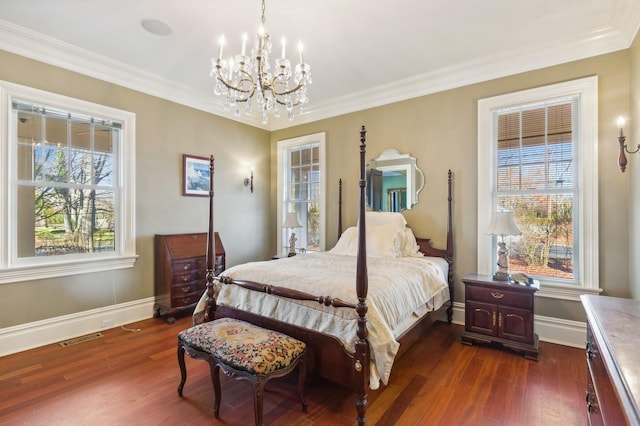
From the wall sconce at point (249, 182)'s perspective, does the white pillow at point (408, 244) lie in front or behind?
in front

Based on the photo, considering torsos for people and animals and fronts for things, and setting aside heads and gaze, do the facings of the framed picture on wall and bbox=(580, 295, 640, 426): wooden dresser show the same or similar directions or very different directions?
very different directions

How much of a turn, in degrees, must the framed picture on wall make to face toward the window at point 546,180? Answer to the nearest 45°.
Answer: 0° — it already faces it

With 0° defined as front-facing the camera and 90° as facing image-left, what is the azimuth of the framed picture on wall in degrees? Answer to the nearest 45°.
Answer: approximately 315°

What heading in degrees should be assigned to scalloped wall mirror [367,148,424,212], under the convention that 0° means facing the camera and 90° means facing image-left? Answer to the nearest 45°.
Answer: approximately 0°

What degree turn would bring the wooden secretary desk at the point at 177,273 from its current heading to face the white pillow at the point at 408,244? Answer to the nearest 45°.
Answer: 0° — it already faces it

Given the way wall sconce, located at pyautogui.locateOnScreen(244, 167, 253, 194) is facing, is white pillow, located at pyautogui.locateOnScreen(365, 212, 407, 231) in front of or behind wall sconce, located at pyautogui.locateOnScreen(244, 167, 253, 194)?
in front

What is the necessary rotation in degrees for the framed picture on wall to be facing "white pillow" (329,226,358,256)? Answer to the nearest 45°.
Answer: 0° — it already faces it

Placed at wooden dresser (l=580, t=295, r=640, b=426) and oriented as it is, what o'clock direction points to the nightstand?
The nightstand is roughly at 2 o'clock from the wooden dresser.

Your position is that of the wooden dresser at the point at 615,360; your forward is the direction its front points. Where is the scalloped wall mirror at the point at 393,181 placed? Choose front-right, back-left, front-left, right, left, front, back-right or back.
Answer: front-right

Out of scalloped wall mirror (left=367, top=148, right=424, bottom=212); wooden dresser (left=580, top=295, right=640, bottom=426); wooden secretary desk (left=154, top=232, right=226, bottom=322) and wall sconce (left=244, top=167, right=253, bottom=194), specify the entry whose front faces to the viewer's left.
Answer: wooden dresser (left=580, top=295, right=640, bottom=426)

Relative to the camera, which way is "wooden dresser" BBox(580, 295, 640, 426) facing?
to the viewer's left

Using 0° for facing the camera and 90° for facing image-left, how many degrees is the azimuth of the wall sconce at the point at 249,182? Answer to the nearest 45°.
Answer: approximately 315°

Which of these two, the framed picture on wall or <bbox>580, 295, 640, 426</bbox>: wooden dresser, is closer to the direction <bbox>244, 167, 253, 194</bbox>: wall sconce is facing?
the wooden dresser
